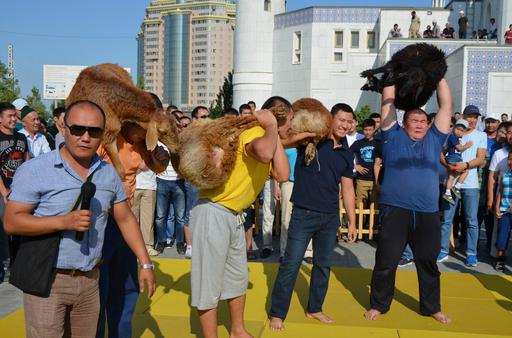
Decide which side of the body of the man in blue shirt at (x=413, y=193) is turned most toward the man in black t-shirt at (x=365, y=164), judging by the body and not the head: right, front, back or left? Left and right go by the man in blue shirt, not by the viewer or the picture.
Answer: back

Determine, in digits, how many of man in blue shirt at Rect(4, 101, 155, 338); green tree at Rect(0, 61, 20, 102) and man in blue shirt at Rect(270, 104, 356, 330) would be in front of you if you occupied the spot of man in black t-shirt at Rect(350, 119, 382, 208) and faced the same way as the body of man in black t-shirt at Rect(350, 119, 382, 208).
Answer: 2

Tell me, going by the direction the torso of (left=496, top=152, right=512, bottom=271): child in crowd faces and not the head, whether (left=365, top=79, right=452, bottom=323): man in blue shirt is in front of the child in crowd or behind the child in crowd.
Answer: in front

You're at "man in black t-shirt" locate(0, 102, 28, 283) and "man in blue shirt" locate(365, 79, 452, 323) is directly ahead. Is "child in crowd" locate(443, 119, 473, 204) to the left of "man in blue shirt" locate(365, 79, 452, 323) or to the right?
left

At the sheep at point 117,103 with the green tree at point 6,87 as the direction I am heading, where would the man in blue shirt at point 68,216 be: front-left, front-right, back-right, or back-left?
back-left

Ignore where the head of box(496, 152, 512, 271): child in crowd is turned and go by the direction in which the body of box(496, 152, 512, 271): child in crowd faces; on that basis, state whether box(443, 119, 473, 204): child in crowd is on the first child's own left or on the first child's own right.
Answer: on the first child's own right

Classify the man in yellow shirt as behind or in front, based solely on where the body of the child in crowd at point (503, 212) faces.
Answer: in front

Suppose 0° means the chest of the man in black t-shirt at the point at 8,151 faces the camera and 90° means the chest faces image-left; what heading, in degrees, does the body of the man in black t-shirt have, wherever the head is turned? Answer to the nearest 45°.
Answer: approximately 315°

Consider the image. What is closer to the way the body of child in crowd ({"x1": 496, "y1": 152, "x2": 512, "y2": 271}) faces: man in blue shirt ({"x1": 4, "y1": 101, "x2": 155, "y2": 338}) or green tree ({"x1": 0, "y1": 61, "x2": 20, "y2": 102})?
the man in blue shirt

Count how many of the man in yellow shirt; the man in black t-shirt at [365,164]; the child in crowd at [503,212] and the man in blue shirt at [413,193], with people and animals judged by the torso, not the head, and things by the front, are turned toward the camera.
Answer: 3

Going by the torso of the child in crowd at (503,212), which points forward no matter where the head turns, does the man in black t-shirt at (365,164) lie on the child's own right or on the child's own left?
on the child's own right

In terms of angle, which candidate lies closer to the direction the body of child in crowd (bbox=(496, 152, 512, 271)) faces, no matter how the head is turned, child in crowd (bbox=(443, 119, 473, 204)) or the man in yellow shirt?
the man in yellow shirt
